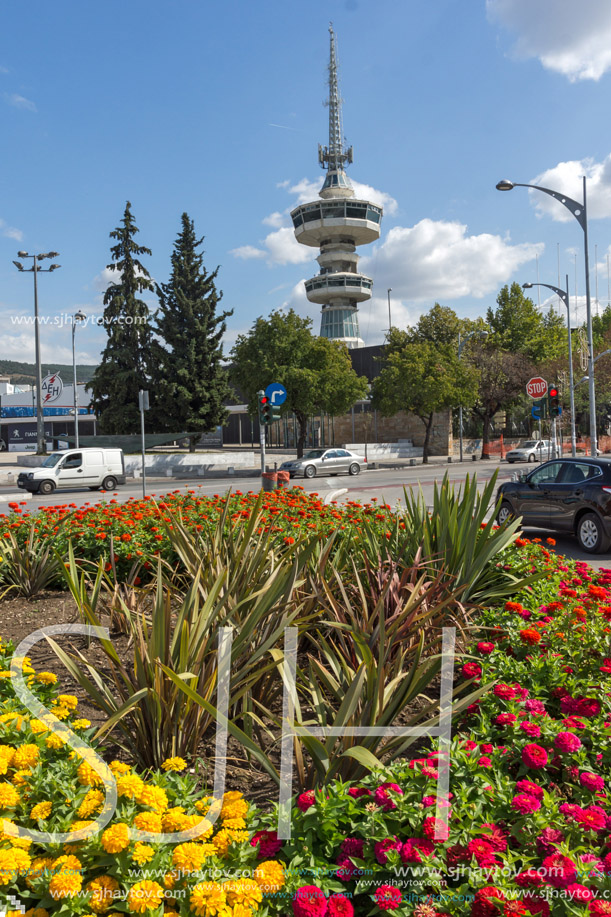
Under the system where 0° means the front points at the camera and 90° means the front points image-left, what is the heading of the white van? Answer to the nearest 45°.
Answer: approximately 90°

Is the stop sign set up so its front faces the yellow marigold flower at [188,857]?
yes

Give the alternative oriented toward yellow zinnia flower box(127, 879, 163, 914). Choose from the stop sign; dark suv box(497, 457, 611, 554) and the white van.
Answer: the stop sign

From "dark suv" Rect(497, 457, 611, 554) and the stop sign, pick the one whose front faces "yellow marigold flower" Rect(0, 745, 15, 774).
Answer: the stop sign

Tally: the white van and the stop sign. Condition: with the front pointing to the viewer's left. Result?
1

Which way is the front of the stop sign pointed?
toward the camera

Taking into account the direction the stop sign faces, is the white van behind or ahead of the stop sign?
ahead

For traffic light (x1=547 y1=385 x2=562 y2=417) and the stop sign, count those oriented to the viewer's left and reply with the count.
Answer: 0

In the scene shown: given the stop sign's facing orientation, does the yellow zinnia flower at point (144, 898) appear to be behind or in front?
in front

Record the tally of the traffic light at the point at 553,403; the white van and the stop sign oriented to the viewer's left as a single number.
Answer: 1

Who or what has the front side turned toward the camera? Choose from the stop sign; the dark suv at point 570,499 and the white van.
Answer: the stop sign

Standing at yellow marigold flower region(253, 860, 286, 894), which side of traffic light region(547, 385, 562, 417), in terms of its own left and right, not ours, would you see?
front

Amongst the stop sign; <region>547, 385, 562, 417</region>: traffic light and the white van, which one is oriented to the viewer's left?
the white van

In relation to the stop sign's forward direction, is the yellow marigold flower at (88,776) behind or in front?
in front

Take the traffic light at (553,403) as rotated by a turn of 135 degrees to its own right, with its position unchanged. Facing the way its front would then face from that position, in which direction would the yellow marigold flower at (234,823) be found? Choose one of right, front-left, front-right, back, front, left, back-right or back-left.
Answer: back-left

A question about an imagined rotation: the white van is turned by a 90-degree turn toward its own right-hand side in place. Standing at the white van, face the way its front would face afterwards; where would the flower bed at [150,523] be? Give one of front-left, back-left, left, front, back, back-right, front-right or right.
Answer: back

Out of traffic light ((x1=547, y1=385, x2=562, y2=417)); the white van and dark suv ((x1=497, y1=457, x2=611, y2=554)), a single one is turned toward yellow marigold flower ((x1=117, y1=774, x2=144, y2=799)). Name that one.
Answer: the traffic light
